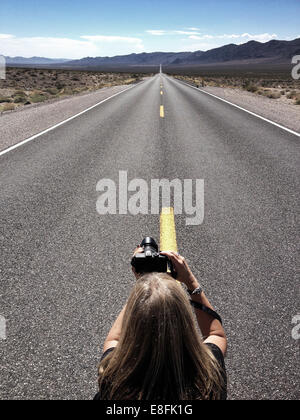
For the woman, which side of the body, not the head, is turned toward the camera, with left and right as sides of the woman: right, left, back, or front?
back
